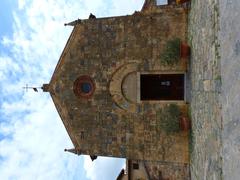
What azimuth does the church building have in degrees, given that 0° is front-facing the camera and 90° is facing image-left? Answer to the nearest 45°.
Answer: approximately 0°
